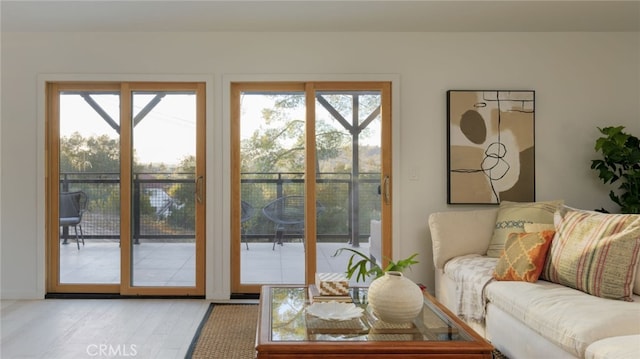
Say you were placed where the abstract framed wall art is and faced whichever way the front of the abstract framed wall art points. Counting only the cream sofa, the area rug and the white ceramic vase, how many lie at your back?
0

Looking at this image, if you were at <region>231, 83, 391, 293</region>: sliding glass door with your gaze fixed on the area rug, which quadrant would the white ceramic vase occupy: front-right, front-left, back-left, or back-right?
front-left

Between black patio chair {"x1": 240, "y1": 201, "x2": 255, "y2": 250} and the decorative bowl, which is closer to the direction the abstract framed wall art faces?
the decorative bowl

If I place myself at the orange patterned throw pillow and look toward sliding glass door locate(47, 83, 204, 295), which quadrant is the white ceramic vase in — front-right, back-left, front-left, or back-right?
front-left

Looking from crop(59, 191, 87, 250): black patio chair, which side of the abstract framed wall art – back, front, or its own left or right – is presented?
right

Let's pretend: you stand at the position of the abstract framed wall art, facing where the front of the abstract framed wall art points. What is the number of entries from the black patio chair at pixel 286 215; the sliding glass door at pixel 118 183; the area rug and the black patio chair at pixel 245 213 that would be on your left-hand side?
0

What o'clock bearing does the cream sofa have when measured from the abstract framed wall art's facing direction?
The cream sofa is roughly at 12 o'clock from the abstract framed wall art.

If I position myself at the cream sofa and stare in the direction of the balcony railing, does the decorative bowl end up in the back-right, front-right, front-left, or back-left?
front-left

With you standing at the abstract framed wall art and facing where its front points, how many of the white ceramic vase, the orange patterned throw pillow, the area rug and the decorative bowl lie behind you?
0

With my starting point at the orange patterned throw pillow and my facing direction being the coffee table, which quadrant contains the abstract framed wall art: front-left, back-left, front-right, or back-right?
back-right

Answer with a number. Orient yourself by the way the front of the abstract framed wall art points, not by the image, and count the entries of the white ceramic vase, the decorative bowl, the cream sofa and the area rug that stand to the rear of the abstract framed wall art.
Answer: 0

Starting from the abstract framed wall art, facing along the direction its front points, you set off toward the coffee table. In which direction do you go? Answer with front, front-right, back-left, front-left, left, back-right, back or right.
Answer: front

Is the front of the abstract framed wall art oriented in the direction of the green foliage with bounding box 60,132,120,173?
no

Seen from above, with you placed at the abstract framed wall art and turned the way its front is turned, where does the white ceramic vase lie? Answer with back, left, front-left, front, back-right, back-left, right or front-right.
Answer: front

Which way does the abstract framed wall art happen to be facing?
toward the camera

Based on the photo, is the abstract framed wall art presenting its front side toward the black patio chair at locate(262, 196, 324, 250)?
no

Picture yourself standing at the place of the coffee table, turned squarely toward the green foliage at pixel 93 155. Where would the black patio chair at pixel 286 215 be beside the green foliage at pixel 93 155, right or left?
right

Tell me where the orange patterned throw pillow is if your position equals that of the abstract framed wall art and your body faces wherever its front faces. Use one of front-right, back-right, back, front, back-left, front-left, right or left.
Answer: front

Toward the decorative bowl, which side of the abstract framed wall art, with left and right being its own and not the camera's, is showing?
front

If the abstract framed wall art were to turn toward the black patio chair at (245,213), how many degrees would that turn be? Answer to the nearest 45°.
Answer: approximately 90° to its right

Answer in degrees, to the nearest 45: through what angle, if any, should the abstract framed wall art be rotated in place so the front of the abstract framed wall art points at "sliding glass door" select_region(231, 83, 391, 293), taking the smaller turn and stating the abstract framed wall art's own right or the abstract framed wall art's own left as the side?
approximately 90° to the abstract framed wall art's own right
